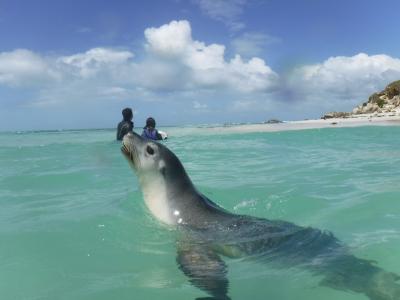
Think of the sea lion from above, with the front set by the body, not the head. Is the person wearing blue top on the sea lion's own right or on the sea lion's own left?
on the sea lion's own right

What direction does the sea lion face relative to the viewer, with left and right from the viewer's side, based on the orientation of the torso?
facing to the left of the viewer

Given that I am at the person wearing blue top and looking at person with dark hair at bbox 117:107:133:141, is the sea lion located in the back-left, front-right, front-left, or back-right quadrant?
back-left

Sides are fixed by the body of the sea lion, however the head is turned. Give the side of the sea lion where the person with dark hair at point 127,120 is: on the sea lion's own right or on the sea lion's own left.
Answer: on the sea lion's own right
